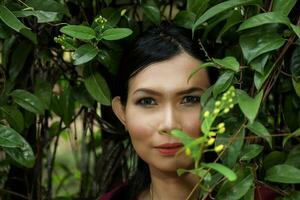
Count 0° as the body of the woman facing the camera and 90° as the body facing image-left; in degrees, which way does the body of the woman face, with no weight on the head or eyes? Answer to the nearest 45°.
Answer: approximately 0°
